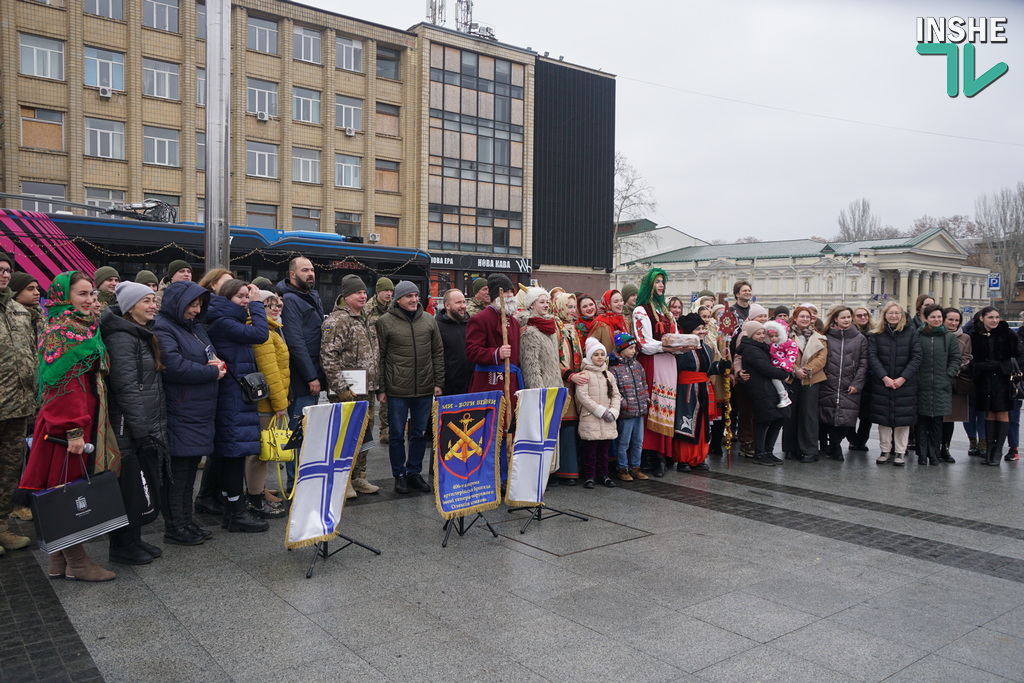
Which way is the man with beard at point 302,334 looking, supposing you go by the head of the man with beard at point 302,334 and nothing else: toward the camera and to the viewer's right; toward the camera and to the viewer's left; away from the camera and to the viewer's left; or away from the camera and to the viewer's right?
toward the camera and to the viewer's right

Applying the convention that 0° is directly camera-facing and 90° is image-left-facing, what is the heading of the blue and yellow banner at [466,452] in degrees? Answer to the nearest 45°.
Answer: approximately 0°

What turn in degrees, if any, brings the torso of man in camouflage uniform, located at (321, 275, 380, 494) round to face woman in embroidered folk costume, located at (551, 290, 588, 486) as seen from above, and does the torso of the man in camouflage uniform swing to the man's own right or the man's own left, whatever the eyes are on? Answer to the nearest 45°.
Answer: approximately 45° to the man's own left

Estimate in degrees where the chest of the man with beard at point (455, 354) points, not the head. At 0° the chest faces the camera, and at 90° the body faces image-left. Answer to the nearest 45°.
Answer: approximately 315°

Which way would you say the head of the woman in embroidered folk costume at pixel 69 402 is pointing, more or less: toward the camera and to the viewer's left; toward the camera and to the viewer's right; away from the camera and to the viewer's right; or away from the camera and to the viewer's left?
toward the camera and to the viewer's right

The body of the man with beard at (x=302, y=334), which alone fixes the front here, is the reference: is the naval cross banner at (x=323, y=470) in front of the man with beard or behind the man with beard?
in front

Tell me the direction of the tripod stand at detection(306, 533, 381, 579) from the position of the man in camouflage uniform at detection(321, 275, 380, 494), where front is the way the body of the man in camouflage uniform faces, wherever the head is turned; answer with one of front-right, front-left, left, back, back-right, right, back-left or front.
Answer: front-right

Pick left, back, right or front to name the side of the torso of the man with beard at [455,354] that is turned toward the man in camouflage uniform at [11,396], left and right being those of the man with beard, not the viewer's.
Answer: right
